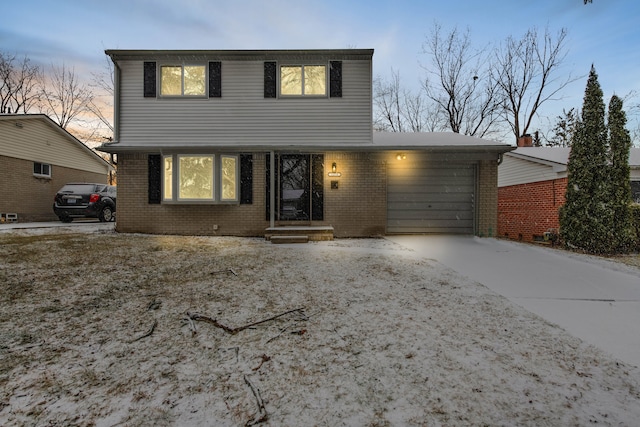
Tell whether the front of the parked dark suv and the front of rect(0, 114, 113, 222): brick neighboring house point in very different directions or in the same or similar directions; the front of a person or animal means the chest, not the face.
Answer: very different directions

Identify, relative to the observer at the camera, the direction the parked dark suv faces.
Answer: facing away from the viewer and to the right of the viewer

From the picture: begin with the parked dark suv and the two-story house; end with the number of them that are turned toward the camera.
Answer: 1

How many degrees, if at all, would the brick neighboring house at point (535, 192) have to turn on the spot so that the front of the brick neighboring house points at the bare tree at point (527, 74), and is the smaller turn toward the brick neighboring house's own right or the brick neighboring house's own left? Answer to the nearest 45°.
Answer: approximately 135° to the brick neighboring house's own left

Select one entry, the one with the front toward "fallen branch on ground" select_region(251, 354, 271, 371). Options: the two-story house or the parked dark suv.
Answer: the two-story house

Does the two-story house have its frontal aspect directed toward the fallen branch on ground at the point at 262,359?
yes

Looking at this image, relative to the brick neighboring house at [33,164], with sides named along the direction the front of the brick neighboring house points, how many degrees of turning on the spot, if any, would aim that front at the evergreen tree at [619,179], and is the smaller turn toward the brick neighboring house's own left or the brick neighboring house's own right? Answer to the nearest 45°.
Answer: approximately 90° to the brick neighboring house's own left

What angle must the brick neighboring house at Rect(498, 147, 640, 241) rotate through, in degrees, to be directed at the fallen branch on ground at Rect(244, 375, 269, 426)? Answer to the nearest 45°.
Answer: approximately 45° to its right

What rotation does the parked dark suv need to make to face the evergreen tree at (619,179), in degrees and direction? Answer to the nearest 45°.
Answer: approximately 90° to its right

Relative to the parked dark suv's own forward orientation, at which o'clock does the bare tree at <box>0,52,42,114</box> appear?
The bare tree is roughly at 10 o'clock from the parked dark suv.
